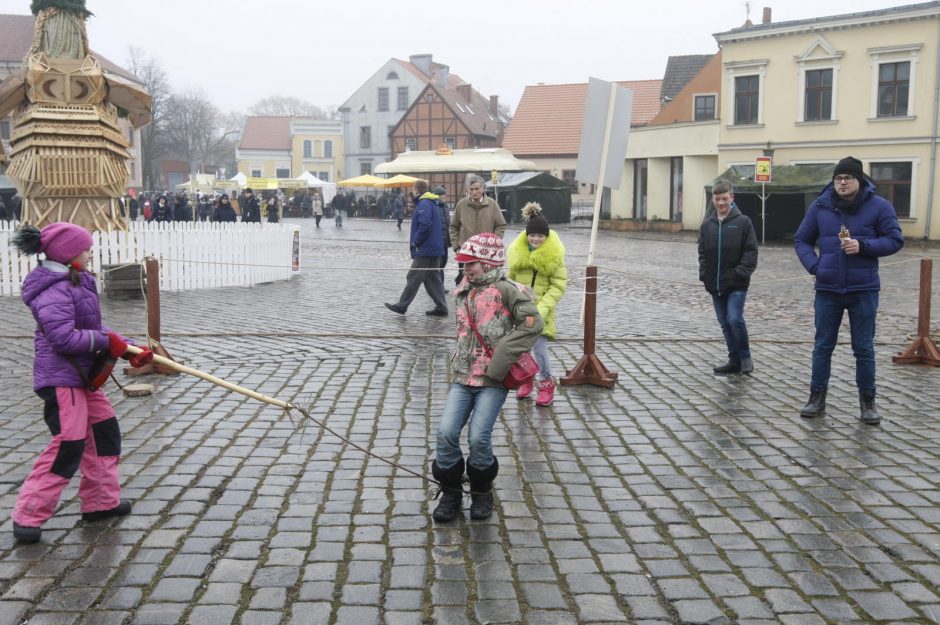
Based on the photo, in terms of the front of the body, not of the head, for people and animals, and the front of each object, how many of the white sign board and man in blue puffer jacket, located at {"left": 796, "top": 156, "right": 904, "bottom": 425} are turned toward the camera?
1

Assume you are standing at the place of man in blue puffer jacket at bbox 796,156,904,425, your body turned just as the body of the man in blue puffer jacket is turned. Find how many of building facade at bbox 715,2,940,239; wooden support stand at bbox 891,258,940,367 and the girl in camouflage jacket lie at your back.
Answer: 2

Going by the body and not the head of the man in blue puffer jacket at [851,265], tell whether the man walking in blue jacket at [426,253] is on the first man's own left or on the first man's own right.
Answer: on the first man's own right

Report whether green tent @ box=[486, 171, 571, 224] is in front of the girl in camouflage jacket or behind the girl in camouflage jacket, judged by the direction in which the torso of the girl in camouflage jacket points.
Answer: behind

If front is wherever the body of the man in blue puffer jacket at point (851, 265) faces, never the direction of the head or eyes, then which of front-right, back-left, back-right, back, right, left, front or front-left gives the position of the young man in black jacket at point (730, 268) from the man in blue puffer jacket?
back-right
